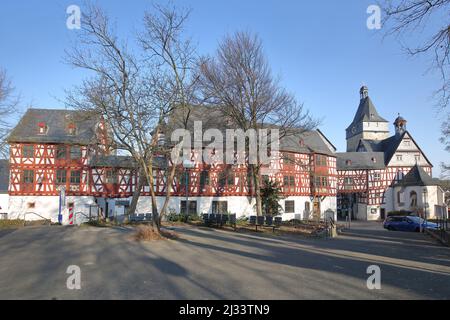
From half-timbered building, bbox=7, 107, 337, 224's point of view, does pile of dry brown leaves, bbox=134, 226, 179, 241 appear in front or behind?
in front

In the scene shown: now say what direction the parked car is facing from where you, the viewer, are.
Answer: facing to the right of the viewer

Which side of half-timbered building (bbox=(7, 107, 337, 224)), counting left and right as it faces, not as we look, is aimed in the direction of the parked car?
left

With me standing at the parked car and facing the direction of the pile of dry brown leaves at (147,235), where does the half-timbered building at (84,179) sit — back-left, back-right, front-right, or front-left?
front-right

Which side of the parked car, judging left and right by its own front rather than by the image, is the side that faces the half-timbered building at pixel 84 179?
back

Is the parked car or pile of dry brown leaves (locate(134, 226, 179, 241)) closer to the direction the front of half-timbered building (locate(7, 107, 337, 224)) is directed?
the pile of dry brown leaves

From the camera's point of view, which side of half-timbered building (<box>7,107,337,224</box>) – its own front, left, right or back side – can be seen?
front

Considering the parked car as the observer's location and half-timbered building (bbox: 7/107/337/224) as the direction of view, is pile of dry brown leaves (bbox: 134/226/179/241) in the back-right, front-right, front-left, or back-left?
front-left

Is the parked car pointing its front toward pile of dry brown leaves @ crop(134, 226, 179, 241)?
no

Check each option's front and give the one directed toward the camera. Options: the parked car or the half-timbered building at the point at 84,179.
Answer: the half-timbered building

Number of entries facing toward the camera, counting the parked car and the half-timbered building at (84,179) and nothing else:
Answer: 1
